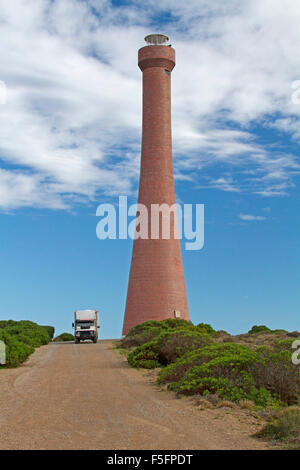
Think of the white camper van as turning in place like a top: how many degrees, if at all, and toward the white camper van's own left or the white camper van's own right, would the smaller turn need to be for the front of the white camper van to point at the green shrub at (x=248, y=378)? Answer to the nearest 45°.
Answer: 0° — it already faces it

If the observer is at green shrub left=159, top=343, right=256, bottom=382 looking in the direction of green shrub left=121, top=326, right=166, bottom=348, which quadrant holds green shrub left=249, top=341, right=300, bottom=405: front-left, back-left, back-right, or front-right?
back-right

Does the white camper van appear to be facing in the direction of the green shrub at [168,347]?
yes

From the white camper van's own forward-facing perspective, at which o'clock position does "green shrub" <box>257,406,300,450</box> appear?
The green shrub is roughly at 12 o'clock from the white camper van.

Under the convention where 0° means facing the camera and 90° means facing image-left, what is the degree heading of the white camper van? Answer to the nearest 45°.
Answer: approximately 0°

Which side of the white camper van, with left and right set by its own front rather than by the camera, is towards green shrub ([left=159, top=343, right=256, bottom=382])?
front
